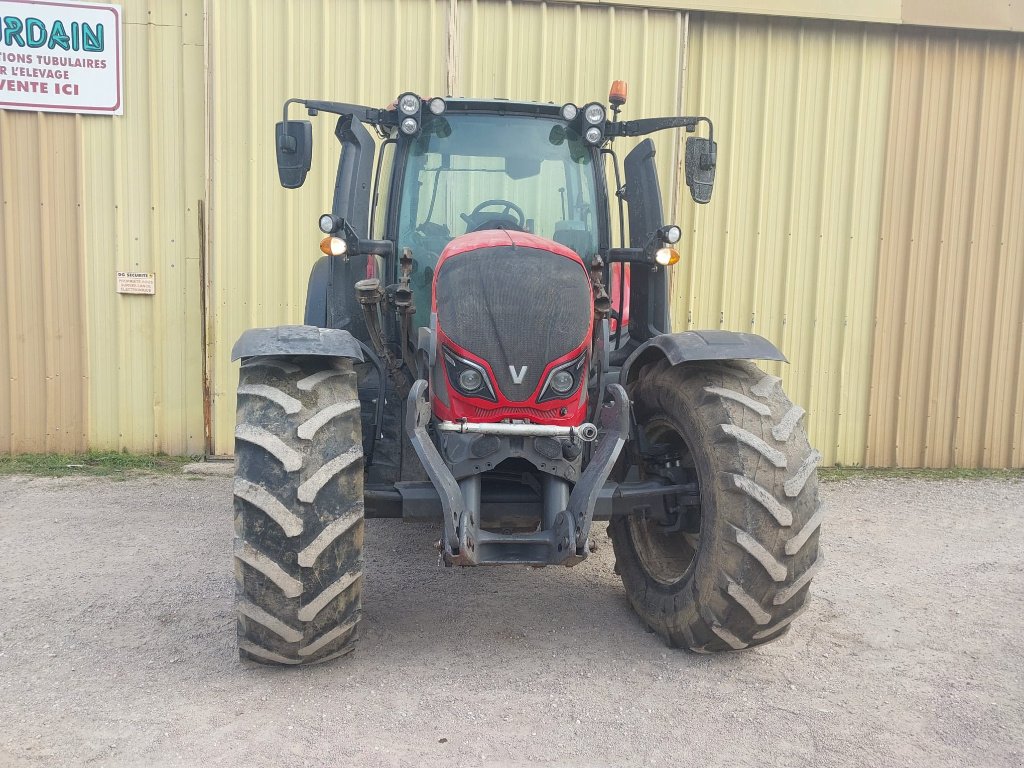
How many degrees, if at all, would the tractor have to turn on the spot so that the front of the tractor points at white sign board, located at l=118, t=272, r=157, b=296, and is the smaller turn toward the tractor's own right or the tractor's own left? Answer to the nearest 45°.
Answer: approximately 135° to the tractor's own right

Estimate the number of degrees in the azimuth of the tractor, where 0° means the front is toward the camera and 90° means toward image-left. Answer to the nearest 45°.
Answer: approximately 0°

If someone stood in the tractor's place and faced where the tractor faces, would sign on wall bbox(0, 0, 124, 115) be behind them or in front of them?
behind
